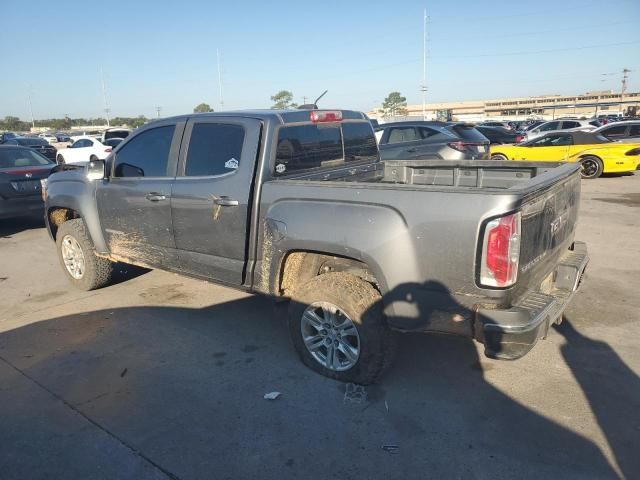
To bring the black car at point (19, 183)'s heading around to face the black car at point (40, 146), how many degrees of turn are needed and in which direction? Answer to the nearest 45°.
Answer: approximately 45° to its right

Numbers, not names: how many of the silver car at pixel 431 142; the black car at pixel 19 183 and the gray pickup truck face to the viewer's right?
0

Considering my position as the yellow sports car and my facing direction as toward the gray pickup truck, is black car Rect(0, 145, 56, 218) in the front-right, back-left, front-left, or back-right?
front-right

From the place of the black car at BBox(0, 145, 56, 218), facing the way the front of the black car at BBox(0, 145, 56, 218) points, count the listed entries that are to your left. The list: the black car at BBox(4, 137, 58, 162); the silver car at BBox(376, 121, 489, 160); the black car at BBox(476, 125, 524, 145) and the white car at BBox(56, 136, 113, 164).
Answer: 0

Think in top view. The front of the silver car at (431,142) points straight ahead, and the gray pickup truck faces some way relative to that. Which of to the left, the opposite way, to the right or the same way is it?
the same way

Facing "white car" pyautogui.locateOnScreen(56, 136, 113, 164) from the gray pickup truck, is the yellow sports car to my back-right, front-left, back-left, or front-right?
front-right

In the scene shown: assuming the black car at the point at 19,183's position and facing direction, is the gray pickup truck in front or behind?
behind

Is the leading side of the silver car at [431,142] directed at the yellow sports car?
no

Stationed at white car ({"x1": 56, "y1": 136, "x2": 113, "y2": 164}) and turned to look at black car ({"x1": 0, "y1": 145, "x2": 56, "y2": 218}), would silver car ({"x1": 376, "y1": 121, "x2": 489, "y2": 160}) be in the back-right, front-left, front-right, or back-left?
front-left

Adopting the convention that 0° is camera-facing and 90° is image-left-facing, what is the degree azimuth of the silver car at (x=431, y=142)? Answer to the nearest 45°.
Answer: approximately 135°

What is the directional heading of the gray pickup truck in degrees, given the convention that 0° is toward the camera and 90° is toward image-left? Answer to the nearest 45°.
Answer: approximately 135°

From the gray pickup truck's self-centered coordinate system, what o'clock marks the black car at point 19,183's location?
The black car is roughly at 12 o'clock from the gray pickup truck.

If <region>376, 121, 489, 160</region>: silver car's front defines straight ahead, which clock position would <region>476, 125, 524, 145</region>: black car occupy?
The black car is roughly at 2 o'clock from the silver car.

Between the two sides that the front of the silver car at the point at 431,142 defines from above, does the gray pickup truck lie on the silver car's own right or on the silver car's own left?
on the silver car's own left

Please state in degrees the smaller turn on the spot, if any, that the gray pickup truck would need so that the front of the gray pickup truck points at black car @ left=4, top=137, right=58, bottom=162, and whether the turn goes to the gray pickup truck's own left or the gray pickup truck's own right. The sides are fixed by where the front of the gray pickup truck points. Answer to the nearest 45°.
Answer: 0° — it already faces it

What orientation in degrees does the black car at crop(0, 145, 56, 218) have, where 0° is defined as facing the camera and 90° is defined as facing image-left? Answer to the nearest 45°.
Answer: approximately 135°
